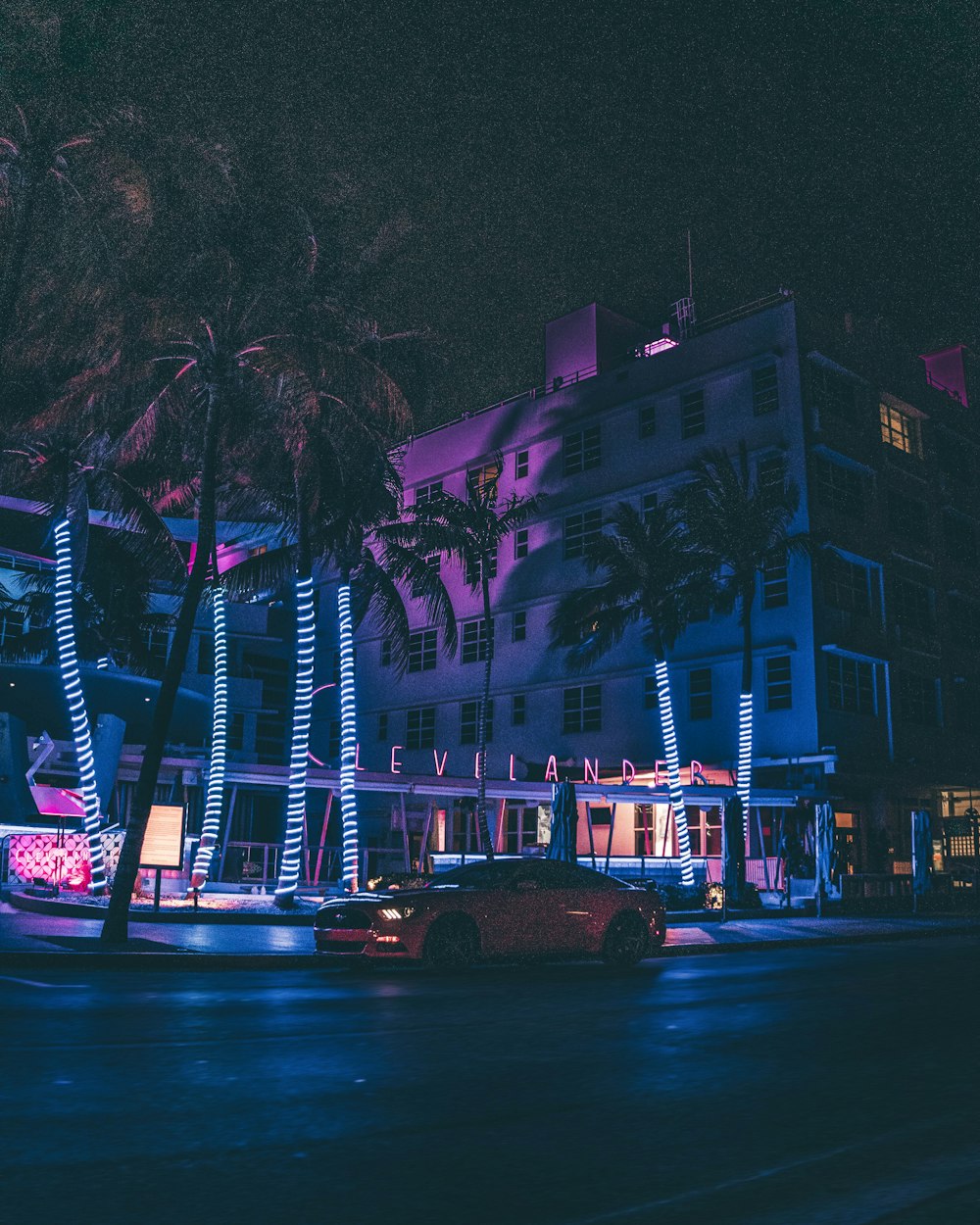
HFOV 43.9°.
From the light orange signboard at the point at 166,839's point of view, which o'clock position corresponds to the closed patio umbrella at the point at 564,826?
The closed patio umbrella is roughly at 9 o'clock from the light orange signboard.

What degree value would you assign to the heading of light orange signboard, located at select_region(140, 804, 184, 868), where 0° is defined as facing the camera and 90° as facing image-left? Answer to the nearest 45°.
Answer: approximately 0°

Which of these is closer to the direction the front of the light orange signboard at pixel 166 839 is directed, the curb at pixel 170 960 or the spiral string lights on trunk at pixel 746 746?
the curb

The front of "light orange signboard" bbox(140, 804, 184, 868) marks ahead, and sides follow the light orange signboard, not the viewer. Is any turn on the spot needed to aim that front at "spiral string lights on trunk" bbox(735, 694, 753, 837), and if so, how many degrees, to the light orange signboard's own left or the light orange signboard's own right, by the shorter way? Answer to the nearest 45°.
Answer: approximately 135° to the light orange signboard's own left

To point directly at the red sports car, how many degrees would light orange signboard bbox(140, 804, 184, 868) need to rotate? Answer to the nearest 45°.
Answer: approximately 45° to its left

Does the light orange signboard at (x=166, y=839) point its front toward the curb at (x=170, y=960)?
yes

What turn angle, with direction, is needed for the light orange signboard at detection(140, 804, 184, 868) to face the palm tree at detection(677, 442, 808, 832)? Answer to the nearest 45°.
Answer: approximately 90° to its left
